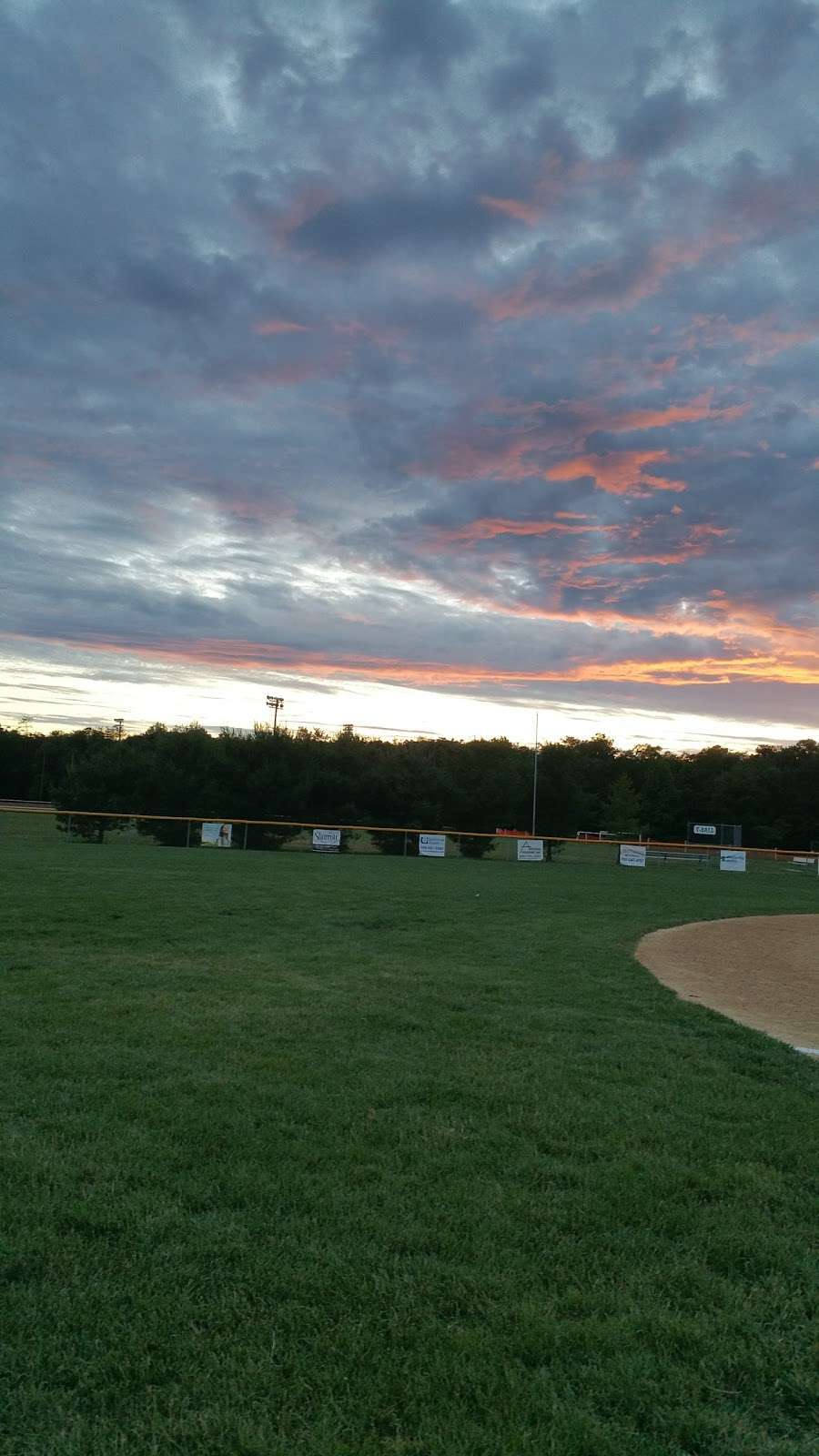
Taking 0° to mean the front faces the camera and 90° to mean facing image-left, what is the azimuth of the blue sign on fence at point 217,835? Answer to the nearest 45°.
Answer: approximately 0°
